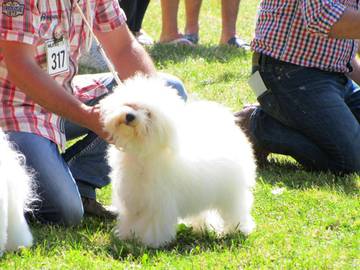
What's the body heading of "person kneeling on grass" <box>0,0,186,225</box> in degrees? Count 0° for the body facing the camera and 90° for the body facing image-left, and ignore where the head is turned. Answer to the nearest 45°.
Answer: approximately 315°

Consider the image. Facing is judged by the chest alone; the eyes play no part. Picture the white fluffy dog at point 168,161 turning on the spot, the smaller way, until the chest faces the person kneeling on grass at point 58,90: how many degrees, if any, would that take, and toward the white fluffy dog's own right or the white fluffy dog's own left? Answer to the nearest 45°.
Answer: approximately 90° to the white fluffy dog's own right

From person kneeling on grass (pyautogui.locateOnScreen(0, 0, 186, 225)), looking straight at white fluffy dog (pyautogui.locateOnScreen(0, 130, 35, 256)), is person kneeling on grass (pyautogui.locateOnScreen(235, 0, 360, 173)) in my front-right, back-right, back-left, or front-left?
back-left

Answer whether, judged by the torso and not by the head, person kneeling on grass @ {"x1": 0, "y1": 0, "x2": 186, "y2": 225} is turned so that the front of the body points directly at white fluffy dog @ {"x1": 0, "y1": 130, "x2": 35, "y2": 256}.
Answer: no

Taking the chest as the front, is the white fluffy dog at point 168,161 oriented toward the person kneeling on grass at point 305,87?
no

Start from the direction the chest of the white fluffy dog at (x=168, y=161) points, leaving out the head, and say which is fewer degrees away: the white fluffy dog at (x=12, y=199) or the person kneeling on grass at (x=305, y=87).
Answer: the white fluffy dog

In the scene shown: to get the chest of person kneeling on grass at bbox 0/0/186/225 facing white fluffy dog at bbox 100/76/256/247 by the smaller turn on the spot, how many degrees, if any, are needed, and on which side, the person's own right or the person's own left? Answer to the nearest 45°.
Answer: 0° — they already face it

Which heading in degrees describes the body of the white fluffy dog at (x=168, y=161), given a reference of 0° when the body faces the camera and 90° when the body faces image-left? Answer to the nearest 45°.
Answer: approximately 45°

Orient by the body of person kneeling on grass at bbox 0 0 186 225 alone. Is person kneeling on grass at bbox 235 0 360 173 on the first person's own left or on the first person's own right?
on the first person's own left

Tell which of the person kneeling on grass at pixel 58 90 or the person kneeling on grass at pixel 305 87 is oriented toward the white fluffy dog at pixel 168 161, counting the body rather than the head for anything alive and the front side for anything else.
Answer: the person kneeling on grass at pixel 58 90

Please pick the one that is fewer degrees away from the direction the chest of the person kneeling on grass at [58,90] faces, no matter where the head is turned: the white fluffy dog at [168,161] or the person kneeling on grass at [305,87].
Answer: the white fluffy dog
